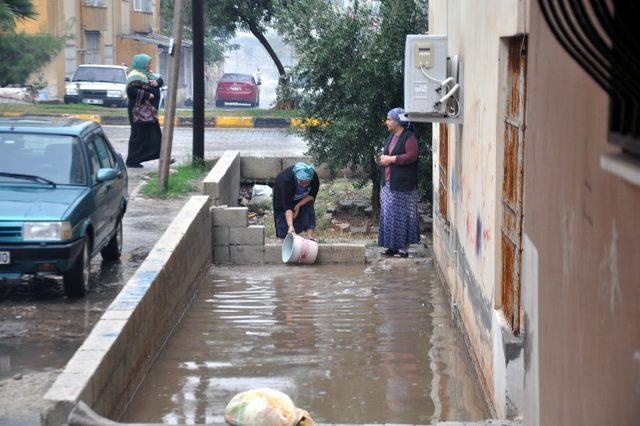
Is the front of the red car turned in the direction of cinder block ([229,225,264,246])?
no

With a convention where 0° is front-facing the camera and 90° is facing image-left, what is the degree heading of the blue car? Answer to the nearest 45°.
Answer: approximately 0°

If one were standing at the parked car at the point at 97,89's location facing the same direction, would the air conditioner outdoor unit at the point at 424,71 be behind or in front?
in front

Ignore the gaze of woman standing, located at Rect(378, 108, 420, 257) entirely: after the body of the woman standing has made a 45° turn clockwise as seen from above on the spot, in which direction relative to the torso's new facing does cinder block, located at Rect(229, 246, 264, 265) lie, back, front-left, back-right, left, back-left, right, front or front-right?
front

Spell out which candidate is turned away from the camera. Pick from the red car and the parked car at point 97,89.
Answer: the red car

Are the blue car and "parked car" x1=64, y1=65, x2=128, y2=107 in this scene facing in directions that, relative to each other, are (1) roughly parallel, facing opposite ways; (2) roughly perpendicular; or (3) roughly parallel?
roughly parallel

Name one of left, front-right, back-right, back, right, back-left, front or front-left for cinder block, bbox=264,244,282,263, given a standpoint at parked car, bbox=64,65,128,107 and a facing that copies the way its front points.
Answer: front

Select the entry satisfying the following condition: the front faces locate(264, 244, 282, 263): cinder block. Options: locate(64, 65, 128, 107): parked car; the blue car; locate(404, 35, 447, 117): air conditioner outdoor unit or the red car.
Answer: the parked car

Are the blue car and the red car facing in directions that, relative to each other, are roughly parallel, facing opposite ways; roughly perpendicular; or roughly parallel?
roughly parallel, facing opposite ways

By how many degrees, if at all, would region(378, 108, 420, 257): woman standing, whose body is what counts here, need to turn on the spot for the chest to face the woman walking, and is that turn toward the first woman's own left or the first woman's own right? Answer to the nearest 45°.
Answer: approximately 90° to the first woman's own right

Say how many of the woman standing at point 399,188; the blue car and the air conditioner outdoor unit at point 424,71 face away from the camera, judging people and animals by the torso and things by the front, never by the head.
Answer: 0

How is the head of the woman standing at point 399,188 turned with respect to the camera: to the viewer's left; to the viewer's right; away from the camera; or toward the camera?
to the viewer's left

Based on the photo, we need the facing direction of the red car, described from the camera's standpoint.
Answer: facing away from the viewer

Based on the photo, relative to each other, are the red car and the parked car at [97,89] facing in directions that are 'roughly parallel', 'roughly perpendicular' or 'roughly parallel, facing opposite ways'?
roughly parallel, facing opposite ways

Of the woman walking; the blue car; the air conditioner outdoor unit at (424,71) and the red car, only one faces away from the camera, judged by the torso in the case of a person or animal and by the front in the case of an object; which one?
the red car

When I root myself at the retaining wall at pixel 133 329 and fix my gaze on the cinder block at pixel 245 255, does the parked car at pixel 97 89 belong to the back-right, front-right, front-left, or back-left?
front-left

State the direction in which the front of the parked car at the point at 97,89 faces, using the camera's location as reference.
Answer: facing the viewer

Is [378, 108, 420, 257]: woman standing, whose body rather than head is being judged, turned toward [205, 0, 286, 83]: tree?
no
